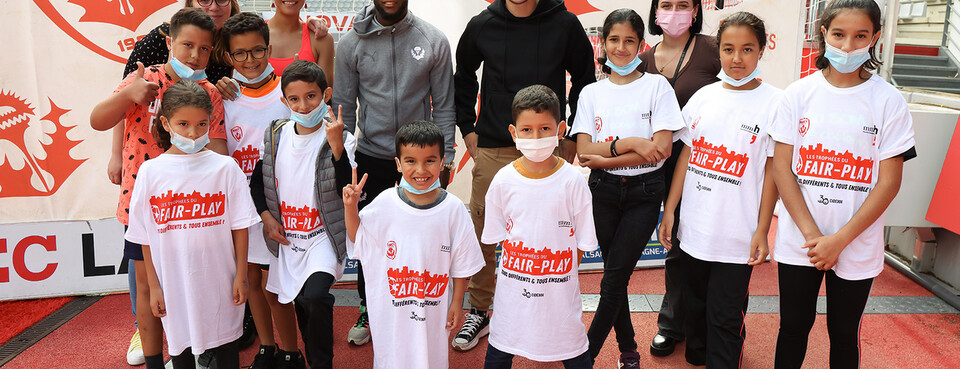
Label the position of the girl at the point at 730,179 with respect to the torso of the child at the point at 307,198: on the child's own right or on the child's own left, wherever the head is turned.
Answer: on the child's own left

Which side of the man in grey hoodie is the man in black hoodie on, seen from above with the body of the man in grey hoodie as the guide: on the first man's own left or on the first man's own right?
on the first man's own left

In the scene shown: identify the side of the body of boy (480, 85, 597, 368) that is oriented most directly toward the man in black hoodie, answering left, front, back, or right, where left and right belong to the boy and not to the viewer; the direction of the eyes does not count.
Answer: back

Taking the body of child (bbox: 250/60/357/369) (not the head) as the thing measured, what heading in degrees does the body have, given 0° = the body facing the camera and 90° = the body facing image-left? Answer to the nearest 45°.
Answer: approximately 0°

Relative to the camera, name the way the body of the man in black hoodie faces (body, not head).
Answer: toward the camera

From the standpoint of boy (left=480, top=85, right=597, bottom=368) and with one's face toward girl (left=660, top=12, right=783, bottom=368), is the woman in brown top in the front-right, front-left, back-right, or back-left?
front-left

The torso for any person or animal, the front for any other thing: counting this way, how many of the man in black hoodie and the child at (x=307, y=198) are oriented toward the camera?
2

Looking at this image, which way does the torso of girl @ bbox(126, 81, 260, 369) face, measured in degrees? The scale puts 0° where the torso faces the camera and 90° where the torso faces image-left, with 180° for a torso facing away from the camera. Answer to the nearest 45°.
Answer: approximately 0°

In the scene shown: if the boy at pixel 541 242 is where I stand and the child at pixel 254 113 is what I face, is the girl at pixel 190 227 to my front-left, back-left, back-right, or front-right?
front-left

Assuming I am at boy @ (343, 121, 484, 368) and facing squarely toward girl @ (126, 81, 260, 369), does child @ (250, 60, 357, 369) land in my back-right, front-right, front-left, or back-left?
front-right

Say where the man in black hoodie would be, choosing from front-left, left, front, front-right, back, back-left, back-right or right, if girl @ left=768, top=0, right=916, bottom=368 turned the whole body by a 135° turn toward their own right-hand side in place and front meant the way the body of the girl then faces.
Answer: front-left

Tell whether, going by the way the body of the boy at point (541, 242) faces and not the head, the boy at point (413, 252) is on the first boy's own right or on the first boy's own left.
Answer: on the first boy's own right

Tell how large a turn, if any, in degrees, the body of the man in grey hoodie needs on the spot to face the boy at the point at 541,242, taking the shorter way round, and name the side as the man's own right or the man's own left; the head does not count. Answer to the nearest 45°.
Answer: approximately 45° to the man's own left
